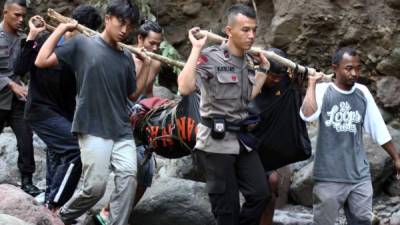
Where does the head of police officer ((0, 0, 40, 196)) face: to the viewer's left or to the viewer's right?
to the viewer's right

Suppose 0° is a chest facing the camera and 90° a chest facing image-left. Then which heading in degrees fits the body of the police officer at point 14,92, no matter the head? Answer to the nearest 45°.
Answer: approximately 315°

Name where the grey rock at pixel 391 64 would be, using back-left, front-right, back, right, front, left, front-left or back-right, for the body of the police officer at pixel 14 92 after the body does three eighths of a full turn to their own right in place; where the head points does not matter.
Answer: back

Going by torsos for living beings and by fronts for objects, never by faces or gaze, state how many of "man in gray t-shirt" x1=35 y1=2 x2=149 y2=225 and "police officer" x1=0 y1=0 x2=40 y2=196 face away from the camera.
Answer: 0

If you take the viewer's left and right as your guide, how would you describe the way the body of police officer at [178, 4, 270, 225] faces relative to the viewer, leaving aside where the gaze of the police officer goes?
facing the viewer and to the right of the viewer

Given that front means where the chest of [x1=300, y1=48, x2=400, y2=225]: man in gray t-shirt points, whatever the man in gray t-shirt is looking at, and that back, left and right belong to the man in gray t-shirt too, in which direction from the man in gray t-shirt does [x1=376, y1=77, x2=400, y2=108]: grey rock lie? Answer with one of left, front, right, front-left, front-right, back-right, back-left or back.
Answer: back

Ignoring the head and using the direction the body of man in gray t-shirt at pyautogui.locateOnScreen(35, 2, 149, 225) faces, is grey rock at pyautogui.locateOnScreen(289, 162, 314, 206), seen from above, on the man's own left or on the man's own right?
on the man's own left
